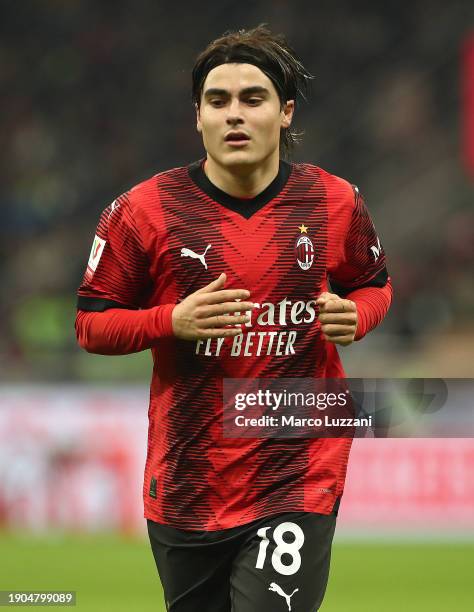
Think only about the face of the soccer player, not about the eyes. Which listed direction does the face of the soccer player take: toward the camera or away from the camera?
toward the camera

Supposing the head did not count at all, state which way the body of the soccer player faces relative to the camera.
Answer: toward the camera
